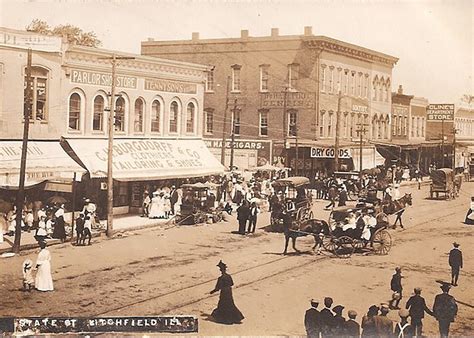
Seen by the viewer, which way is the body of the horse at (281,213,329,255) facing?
to the viewer's left

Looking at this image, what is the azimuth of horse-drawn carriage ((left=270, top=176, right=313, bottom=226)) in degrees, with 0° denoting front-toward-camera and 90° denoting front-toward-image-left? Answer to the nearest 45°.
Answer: approximately 45°

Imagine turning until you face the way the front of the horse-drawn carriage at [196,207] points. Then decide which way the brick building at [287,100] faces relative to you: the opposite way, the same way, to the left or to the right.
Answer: to the left

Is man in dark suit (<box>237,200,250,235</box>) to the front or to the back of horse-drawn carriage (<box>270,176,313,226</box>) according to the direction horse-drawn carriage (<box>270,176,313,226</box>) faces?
to the front

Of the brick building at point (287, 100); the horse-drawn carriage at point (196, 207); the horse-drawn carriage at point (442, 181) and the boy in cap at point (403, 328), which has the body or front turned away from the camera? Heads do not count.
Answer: the boy in cap

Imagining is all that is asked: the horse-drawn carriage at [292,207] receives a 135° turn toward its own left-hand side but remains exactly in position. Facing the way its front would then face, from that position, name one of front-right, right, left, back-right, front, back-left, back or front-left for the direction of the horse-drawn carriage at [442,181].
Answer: front-left

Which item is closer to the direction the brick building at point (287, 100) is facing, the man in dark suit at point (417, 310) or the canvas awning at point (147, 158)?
the man in dark suit

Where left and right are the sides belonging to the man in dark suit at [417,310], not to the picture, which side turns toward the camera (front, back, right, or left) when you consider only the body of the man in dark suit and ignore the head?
back

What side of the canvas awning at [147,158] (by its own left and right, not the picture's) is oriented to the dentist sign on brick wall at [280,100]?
left

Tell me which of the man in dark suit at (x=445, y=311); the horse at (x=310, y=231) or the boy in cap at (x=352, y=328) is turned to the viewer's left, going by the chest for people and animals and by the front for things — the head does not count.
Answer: the horse

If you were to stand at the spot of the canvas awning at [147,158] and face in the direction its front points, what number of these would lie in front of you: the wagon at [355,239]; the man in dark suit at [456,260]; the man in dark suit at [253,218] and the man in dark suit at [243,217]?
4

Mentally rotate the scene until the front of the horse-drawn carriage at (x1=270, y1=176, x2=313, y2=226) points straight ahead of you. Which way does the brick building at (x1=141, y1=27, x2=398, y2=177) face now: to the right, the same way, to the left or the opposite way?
to the left

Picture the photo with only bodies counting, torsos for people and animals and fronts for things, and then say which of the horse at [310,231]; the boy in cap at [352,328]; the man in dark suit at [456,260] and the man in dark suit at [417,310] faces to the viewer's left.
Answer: the horse

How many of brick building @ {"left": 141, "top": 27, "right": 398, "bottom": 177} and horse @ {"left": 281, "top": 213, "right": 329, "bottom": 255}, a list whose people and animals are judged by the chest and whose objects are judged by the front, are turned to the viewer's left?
1

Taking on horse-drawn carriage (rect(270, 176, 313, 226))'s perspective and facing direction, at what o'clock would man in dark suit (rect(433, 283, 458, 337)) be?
The man in dark suit is roughly at 10 o'clock from the horse-drawn carriage.

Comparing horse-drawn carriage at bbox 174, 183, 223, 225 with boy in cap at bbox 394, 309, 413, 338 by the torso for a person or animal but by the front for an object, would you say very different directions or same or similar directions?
very different directions
